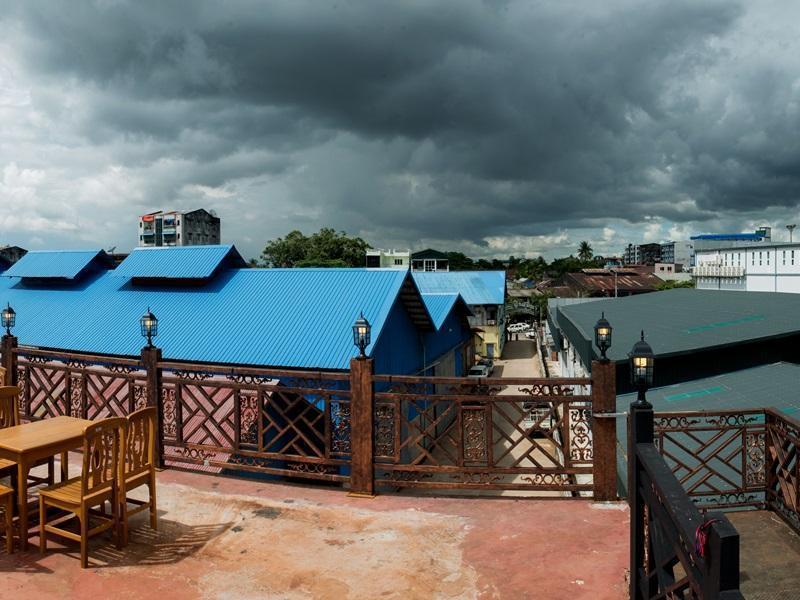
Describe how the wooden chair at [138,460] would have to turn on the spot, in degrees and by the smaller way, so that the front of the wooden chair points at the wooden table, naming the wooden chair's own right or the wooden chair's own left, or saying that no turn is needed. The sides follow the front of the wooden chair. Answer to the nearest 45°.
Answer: approximately 45° to the wooden chair's own left

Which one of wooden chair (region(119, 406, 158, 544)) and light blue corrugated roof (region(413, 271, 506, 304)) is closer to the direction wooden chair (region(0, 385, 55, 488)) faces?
the wooden chair

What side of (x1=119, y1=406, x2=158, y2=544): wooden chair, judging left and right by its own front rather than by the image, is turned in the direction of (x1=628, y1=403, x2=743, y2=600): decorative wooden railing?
back

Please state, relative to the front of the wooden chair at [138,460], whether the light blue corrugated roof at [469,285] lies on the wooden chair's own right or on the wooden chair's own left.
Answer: on the wooden chair's own right

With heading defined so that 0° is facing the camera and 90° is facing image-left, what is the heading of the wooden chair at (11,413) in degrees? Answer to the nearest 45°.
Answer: approximately 315°

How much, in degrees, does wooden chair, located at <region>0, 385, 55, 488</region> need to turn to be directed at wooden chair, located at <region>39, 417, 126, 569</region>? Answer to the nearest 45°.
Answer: approximately 45° to its right
